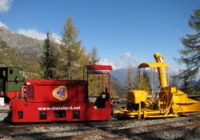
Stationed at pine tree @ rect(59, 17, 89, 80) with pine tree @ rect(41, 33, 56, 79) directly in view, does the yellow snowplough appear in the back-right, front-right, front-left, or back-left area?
back-left

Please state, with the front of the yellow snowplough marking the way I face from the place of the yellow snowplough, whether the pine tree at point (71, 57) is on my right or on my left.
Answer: on my left

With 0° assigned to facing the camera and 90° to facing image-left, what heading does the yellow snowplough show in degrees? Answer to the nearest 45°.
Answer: approximately 270°

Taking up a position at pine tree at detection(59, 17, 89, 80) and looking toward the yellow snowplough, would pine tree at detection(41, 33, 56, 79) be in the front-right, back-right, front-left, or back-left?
back-right

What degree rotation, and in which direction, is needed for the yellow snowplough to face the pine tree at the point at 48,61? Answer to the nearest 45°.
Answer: approximately 135° to its left
